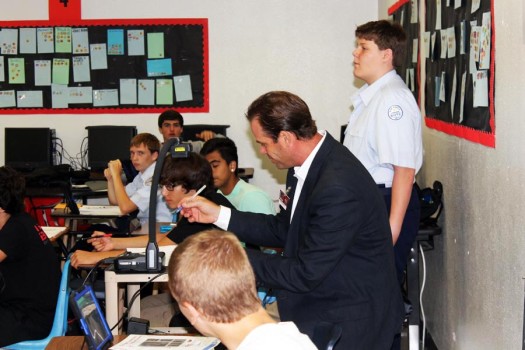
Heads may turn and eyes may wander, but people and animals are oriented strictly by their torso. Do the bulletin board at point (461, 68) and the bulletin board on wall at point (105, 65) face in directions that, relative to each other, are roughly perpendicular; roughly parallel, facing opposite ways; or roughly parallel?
roughly perpendicular

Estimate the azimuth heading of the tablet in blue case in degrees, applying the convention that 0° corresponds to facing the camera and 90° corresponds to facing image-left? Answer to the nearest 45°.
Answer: approximately 315°

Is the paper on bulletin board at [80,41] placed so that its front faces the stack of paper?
yes

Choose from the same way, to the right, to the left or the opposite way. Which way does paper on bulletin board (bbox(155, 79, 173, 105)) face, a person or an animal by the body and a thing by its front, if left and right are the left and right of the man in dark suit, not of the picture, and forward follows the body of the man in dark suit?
to the left

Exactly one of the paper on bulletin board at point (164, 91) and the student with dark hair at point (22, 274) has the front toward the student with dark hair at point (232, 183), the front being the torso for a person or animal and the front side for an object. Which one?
the paper on bulletin board

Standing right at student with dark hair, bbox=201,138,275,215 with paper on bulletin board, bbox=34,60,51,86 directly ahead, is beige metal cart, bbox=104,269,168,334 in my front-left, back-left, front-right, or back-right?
back-left

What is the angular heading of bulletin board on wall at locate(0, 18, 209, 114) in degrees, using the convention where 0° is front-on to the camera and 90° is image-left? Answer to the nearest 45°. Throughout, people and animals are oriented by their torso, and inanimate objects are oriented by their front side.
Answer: approximately 0°
